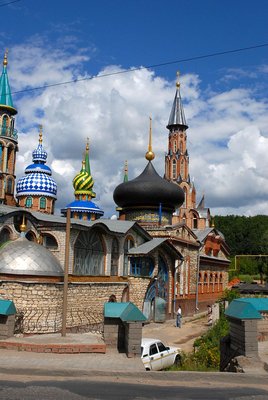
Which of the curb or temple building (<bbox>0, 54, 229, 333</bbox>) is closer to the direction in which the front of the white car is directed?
the temple building

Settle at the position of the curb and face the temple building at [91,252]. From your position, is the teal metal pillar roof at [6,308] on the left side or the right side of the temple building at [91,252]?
left

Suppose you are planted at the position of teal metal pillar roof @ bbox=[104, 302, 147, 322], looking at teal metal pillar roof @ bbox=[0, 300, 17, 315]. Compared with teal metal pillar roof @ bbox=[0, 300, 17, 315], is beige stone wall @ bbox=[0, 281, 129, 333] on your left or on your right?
right

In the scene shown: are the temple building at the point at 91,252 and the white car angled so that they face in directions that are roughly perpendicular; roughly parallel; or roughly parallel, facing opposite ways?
roughly perpendicular
